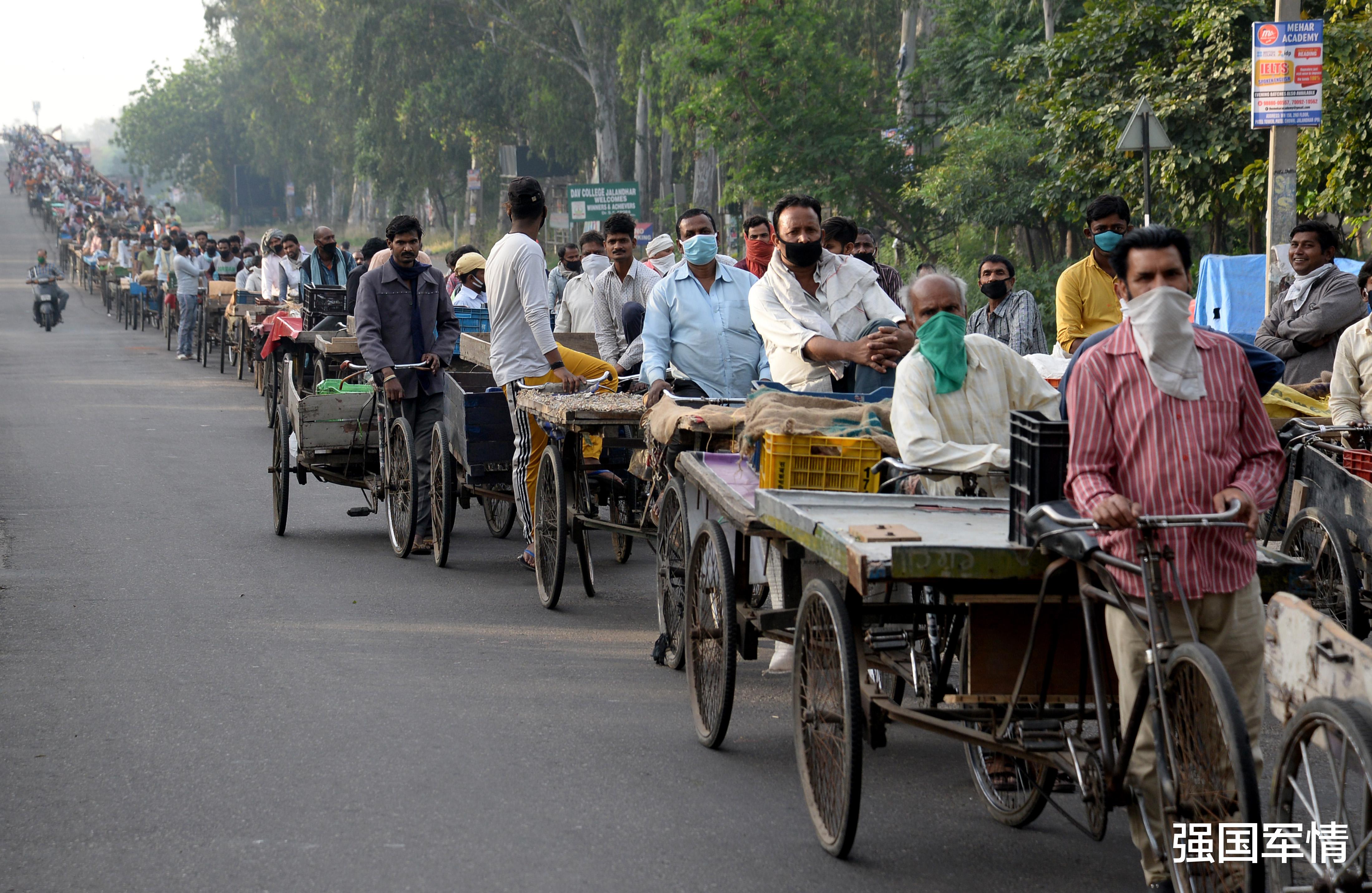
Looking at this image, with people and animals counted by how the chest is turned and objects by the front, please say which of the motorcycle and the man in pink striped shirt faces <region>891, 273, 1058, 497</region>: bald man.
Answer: the motorcycle

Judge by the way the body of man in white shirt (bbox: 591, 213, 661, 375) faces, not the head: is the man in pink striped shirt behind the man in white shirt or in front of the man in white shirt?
in front

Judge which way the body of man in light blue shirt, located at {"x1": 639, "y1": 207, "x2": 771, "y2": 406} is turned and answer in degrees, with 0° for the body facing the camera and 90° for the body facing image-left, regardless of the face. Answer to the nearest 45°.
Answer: approximately 0°

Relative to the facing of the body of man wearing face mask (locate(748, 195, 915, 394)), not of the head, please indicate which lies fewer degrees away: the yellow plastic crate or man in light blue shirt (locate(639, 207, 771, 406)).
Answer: the yellow plastic crate

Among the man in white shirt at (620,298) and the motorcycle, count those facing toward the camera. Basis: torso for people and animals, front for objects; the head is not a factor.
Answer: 2

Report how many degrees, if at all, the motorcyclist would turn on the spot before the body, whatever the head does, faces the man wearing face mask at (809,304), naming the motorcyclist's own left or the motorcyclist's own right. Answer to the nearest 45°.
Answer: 0° — they already face them

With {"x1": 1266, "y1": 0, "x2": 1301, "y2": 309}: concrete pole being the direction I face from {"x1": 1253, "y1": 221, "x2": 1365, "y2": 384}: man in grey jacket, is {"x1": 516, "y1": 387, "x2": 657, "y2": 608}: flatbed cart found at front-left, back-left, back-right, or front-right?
back-left

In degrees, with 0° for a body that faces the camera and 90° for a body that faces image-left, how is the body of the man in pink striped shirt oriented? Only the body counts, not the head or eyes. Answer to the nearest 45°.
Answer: approximately 0°

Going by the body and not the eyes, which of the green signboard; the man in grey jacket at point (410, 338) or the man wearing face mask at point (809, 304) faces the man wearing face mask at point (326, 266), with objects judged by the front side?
the green signboard

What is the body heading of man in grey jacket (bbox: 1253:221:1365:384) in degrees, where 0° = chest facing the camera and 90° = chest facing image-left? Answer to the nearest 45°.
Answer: approximately 45°

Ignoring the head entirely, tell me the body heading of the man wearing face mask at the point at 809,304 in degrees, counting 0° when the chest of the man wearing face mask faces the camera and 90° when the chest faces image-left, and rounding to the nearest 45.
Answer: approximately 315°
